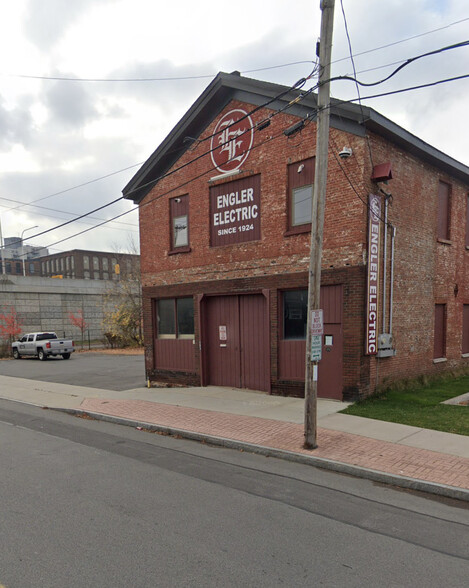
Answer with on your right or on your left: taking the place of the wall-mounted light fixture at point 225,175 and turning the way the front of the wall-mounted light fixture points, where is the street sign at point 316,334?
on your left

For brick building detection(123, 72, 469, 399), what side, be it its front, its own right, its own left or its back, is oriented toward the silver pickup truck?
right

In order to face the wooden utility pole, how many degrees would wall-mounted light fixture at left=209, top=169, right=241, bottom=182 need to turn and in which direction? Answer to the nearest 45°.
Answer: approximately 45° to its left

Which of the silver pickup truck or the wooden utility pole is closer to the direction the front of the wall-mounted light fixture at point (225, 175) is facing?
the wooden utility pole
